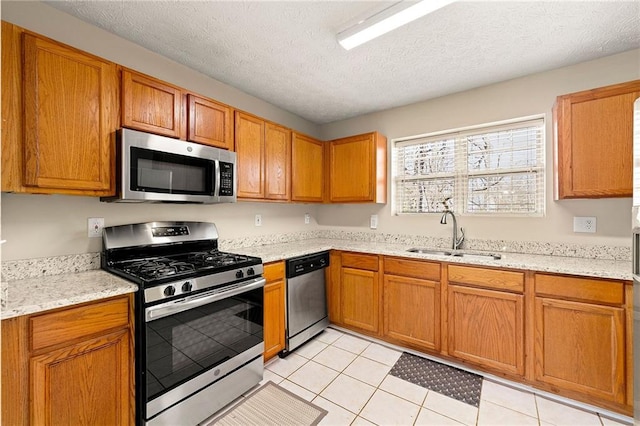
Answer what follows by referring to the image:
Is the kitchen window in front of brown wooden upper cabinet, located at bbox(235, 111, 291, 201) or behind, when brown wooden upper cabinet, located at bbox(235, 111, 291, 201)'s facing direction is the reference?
in front

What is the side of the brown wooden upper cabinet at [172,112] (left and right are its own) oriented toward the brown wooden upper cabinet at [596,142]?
front

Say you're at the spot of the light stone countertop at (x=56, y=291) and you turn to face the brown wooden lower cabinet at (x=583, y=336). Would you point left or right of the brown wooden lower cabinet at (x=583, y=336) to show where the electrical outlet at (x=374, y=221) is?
left

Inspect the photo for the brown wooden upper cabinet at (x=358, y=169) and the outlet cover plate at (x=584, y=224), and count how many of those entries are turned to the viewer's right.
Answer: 0

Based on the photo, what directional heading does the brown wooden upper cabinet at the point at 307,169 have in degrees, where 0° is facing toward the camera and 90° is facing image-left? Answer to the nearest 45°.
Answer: approximately 315°

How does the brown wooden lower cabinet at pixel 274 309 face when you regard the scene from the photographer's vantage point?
facing the viewer and to the right of the viewer

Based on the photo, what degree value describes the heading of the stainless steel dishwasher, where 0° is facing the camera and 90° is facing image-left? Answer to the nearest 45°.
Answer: approximately 315°

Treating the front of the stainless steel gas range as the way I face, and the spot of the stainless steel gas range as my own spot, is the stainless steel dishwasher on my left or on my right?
on my left

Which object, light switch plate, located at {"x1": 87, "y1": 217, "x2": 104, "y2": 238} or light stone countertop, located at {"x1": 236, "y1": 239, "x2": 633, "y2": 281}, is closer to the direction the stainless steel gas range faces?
the light stone countertop

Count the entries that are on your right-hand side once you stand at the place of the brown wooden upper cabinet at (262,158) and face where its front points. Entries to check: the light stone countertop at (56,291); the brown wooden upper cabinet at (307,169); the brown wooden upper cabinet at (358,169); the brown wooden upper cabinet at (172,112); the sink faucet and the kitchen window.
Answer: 2

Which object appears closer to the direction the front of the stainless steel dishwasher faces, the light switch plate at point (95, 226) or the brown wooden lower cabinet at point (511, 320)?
the brown wooden lower cabinet

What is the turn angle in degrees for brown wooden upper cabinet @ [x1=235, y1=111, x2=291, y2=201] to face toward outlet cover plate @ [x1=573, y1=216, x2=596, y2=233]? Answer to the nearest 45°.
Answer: approximately 45° to its left

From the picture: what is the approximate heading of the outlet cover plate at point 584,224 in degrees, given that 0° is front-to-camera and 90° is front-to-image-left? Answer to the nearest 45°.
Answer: approximately 0°
